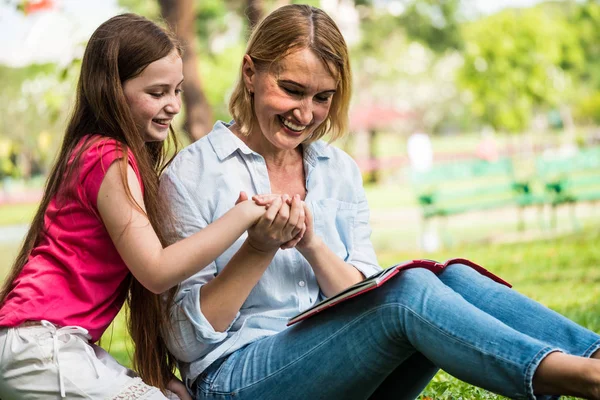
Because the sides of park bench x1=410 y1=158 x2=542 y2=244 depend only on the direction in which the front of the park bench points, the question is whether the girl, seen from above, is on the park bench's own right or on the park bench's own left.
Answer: on the park bench's own right

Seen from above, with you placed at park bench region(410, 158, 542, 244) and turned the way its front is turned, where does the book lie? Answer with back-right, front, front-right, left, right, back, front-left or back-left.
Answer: front-right

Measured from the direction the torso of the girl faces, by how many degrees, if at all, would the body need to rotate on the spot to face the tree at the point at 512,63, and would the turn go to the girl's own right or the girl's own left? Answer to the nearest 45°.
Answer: approximately 45° to the girl's own left

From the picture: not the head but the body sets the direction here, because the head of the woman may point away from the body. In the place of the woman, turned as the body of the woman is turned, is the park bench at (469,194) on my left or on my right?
on my left

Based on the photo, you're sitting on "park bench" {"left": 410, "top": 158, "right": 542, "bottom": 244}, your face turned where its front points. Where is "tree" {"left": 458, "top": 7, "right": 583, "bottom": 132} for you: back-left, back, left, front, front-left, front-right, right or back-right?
back-left

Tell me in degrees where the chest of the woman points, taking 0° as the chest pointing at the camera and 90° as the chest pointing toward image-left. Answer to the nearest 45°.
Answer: approximately 315°

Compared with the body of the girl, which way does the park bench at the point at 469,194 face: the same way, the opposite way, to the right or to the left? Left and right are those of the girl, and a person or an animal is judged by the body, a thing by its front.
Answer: to the right

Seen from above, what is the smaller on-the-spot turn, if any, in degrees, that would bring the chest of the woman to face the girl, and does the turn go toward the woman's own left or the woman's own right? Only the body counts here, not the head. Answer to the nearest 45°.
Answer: approximately 135° to the woman's own right

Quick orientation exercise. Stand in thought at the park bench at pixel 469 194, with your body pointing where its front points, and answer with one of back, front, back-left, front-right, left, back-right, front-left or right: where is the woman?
front-right

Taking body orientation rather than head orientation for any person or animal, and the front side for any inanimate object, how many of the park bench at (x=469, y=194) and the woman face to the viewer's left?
0

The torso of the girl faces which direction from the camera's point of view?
to the viewer's right
